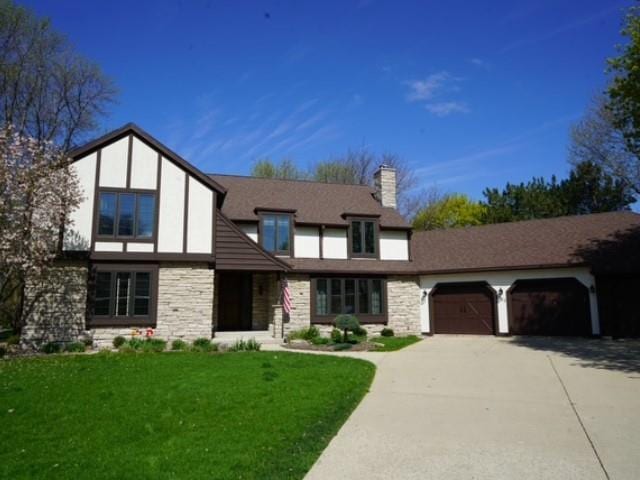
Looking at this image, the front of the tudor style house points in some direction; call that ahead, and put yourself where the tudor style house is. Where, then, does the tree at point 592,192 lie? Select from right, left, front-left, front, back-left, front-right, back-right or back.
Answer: back-left

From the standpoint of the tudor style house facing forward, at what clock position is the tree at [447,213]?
The tree is roughly at 7 o'clock from the tudor style house.

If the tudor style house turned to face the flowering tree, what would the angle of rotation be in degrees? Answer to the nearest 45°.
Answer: approximately 45° to its right

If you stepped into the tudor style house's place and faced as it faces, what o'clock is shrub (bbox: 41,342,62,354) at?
The shrub is roughly at 2 o'clock from the tudor style house.

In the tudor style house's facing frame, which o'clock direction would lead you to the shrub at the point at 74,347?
The shrub is roughly at 2 o'clock from the tudor style house.

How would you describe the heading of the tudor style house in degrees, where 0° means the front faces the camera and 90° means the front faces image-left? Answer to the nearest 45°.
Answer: approximately 0°

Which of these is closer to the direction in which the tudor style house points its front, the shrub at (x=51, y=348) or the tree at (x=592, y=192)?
the shrub

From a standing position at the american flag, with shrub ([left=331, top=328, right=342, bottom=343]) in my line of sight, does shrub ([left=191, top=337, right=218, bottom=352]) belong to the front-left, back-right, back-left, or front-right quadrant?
back-right

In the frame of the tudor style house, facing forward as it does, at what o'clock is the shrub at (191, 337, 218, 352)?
The shrub is roughly at 1 o'clock from the tudor style house.
